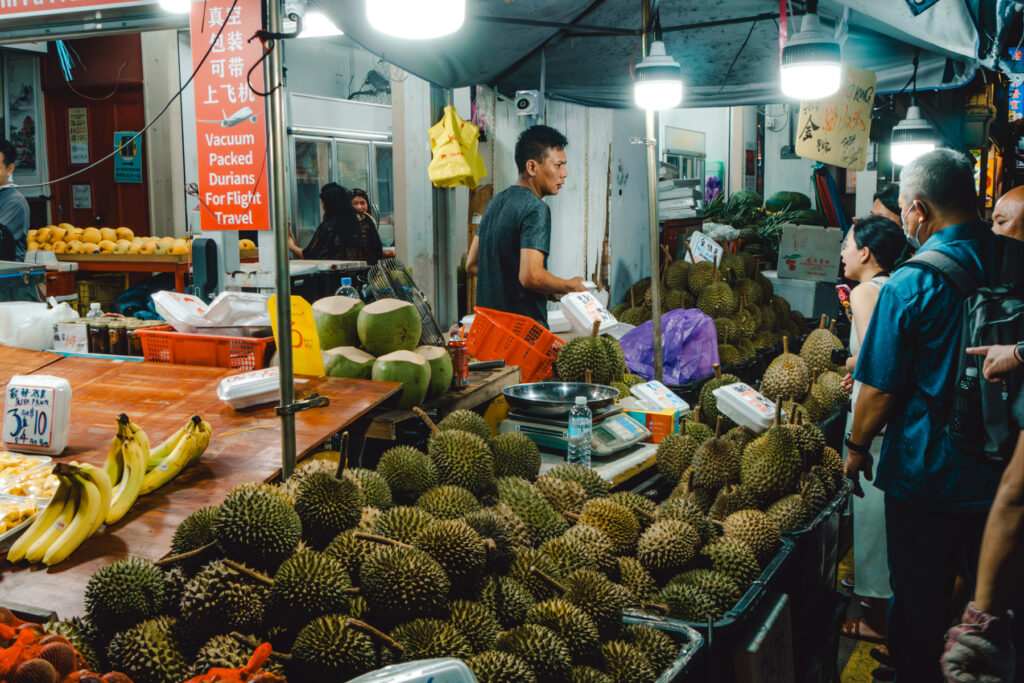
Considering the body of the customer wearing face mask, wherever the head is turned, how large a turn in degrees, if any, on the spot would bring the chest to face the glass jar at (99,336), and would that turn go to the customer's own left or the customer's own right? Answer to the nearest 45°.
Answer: approximately 45° to the customer's own left

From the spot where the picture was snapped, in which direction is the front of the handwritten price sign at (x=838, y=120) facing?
facing the viewer

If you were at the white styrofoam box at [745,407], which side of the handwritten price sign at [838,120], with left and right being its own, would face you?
front

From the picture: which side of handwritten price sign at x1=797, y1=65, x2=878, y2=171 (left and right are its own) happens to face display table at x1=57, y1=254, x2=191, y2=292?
right

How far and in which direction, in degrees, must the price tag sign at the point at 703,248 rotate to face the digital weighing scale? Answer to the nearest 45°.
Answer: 0° — it already faces it

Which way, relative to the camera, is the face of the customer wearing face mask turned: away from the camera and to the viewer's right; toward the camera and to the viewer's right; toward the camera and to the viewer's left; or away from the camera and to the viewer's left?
away from the camera and to the viewer's left

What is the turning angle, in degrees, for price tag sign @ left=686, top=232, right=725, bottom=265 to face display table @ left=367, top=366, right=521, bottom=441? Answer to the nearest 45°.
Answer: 0° — it already faces it

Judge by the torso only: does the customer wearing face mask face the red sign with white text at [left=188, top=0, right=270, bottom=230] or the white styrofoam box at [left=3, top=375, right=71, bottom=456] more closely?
the red sign with white text

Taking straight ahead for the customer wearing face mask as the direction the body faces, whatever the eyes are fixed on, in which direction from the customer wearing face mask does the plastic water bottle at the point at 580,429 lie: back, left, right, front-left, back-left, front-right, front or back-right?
front-left

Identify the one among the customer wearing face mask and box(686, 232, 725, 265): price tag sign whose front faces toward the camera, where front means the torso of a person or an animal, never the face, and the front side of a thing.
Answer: the price tag sign

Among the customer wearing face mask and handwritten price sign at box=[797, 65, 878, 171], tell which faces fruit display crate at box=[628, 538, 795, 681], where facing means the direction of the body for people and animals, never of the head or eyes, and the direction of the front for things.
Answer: the handwritten price sign

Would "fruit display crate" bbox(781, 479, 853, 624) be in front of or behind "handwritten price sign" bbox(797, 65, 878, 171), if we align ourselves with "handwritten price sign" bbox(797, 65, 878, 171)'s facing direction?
in front

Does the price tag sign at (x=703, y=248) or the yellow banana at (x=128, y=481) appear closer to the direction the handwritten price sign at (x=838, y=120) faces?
the yellow banana

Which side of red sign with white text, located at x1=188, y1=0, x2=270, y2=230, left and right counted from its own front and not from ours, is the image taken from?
front

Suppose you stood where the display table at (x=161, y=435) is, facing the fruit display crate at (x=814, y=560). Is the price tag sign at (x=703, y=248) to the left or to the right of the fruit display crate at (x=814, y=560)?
left

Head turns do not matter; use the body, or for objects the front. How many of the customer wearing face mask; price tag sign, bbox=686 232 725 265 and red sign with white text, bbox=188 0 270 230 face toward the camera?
2

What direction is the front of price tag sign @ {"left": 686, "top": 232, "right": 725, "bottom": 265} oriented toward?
toward the camera

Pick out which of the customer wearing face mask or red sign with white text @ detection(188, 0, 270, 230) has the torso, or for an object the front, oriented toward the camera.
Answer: the red sign with white text
